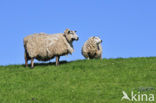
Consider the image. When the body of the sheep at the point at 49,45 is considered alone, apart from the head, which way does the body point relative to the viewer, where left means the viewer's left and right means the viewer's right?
facing to the right of the viewer

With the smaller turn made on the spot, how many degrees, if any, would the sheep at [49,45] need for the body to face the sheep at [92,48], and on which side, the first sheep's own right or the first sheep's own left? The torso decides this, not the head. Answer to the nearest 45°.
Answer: approximately 45° to the first sheep's own left
